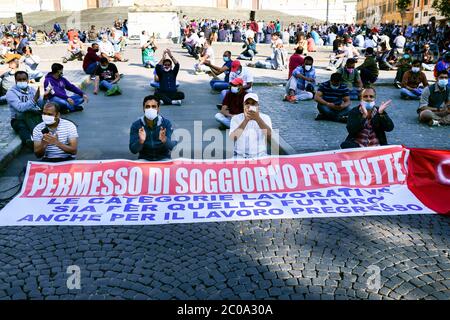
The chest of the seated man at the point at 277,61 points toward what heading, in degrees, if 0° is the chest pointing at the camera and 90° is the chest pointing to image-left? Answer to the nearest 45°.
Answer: approximately 90°

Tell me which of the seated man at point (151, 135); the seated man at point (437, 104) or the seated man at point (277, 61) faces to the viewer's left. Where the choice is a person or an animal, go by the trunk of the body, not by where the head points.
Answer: the seated man at point (277, 61)

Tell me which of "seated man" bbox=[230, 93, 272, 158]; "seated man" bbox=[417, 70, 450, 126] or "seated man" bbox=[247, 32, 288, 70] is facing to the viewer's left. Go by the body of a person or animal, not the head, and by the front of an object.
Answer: "seated man" bbox=[247, 32, 288, 70]

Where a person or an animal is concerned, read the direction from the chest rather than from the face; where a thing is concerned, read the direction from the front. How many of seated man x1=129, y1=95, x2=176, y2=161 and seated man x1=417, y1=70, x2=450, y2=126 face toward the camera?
2

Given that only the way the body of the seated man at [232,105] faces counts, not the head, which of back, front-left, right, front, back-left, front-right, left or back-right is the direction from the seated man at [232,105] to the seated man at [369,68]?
back

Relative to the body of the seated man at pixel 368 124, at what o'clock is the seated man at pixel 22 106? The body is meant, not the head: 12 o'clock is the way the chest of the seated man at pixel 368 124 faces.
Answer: the seated man at pixel 22 106 is roughly at 3 o'clock from the seated man at pixel 368 124.

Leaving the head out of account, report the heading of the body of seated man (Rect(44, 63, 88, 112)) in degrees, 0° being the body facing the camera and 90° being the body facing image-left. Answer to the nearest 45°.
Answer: approximately 315°

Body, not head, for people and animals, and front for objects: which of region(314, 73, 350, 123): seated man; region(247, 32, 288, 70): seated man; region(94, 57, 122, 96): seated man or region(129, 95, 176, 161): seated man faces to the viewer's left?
region(247, 32, 288, 70): seated man
